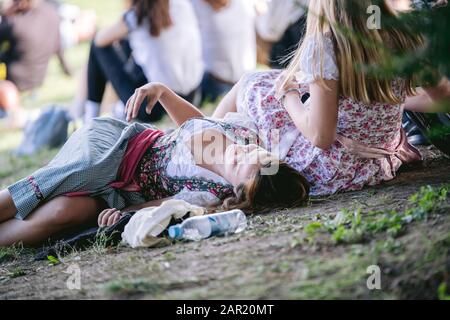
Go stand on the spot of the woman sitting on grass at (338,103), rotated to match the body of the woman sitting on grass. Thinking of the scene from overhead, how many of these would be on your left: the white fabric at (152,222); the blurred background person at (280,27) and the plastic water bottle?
2

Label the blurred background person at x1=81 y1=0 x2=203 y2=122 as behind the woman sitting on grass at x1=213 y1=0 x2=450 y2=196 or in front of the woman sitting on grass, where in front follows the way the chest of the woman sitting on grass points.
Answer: in front

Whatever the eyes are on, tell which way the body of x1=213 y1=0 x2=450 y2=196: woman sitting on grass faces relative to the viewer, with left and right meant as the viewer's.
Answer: facing away from the viewer and to the left of the viewer

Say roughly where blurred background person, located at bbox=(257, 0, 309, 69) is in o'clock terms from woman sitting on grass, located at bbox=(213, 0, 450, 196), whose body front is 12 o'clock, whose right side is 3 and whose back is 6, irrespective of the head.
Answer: The blurred background person is roughly at 1 o'clock from the woman sitting on grass.

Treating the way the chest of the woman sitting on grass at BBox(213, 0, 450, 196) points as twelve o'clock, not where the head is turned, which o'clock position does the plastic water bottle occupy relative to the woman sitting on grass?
The plastic water bottle is roughly at 9 o'clock from the woman sitting on grass.

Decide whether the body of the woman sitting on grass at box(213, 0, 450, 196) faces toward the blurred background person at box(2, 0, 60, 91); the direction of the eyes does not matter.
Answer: yes
